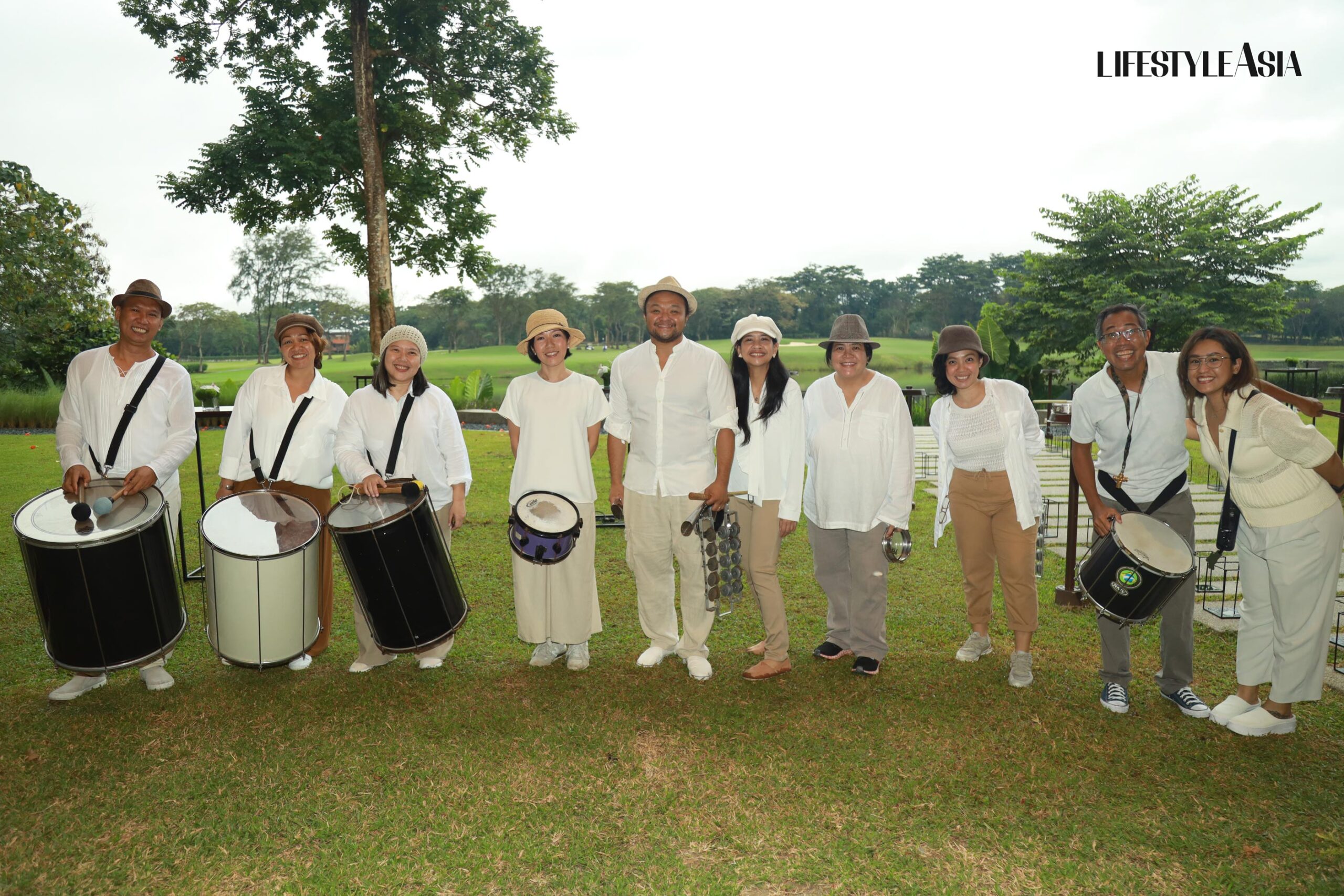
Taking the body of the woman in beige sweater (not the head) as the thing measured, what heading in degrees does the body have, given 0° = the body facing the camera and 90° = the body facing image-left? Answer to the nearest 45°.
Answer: approximately 45°

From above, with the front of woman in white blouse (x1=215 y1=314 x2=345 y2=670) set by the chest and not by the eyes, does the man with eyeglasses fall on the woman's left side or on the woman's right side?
on the woman's left side

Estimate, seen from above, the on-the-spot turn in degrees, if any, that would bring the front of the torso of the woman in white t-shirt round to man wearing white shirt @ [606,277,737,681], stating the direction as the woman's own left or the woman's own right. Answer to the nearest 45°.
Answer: approximately 90° to the woman's own left

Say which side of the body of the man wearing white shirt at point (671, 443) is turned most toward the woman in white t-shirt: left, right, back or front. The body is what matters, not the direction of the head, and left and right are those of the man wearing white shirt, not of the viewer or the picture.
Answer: right

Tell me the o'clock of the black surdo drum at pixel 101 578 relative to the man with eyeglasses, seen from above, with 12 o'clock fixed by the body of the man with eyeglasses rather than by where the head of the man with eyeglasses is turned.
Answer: The black surdo drum is roughly at 2 o'clock from the man with eyeglasses.
